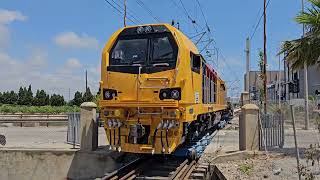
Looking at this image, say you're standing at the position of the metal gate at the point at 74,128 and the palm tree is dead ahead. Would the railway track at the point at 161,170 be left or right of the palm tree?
right

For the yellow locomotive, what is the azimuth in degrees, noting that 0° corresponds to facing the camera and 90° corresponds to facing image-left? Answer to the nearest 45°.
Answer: approximately 45°
